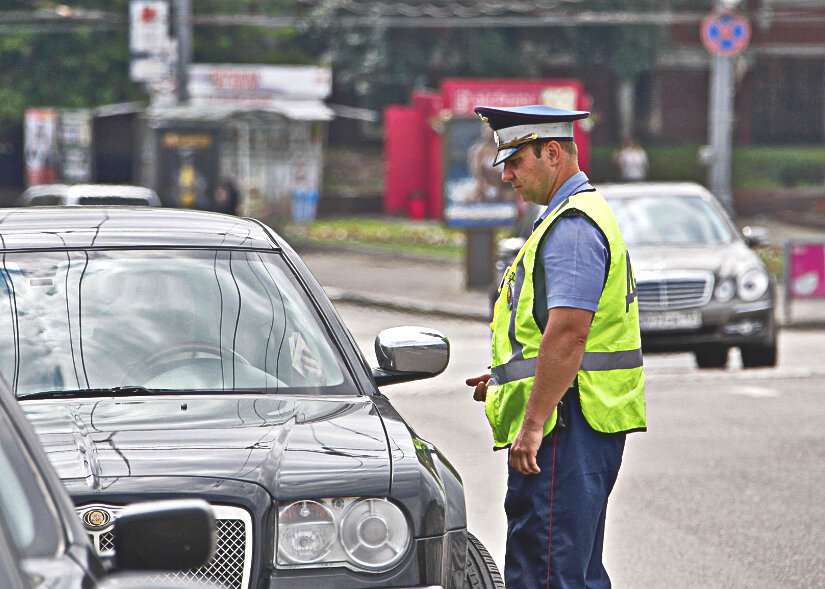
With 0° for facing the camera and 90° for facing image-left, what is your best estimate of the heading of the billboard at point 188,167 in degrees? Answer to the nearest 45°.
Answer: approximately 0°

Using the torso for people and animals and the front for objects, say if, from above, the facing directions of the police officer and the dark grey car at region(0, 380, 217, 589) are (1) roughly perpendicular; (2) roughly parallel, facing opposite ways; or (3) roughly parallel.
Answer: roughly perpendicular

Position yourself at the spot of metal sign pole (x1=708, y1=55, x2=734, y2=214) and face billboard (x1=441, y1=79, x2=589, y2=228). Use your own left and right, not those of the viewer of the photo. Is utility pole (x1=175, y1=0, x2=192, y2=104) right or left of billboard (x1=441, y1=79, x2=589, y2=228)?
right

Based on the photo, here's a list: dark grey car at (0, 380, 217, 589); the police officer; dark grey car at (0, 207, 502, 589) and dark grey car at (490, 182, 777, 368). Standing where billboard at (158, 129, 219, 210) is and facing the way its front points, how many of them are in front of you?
4

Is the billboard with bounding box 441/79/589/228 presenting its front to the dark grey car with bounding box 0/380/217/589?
yes

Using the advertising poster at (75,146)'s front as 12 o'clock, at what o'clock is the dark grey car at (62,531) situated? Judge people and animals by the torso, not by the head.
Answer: The dark grey car is roughly at 12 o'clock from the advertising poster.

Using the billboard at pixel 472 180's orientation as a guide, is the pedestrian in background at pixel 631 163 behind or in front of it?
behind

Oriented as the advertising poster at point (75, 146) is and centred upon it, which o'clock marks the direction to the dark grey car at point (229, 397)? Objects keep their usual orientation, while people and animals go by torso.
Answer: The dark grey car is roughly at 12 o'clock from the advertising poster.

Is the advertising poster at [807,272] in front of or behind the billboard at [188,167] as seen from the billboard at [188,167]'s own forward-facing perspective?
in front

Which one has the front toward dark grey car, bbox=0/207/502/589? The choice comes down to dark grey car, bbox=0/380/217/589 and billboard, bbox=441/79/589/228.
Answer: the billboard

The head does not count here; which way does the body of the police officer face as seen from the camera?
to the viewer's left
